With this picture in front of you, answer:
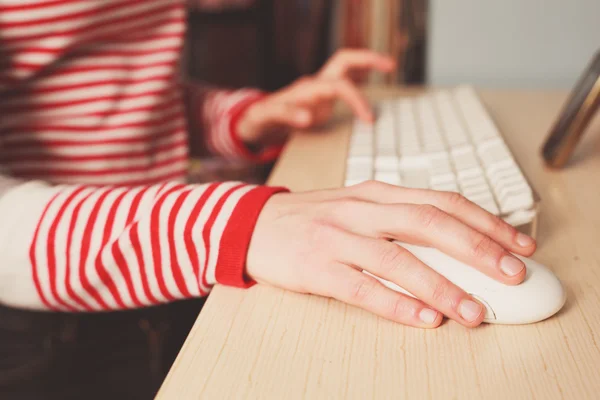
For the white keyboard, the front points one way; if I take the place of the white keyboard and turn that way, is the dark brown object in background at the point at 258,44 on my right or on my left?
on my right

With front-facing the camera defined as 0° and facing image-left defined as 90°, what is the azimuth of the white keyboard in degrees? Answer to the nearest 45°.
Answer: approximately 90°
